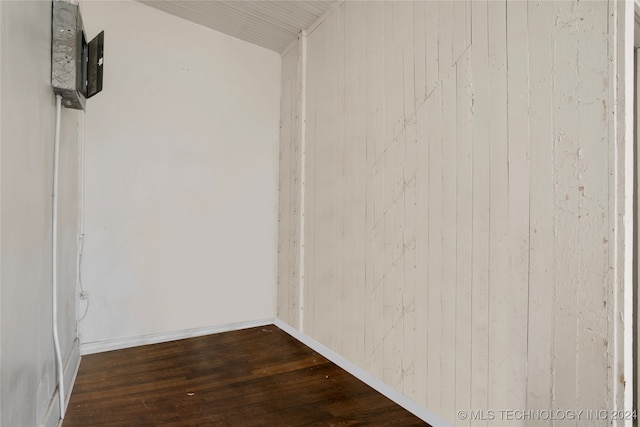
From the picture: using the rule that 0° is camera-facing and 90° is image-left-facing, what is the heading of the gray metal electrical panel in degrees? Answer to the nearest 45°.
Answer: approximately 270°
